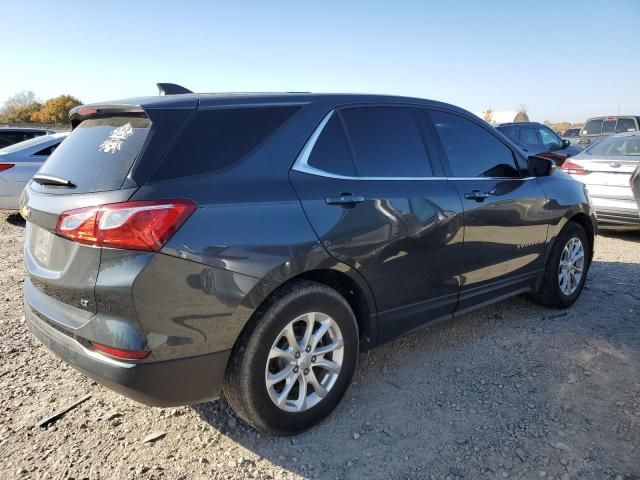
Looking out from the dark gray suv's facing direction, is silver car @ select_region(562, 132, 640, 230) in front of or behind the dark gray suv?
in front

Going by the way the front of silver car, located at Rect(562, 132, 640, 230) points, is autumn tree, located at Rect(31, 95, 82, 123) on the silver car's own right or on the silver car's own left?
on the silver car's own left

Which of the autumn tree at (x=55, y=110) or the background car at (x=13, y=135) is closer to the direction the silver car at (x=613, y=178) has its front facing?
the autumn tree

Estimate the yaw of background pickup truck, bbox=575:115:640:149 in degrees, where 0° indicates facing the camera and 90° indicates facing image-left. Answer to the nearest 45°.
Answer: approximately 180°

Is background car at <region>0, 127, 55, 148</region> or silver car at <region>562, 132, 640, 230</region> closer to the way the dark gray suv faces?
the silver car

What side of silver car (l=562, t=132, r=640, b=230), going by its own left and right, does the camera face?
back

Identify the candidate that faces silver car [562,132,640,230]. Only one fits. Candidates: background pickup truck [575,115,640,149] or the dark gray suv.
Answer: the dark gray suv

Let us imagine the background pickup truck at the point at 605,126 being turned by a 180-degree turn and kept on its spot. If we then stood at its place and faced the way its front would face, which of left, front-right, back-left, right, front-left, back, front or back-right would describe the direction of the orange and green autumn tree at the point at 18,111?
right

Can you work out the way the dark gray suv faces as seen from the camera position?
facing away from the viewer and to the right of the viewer

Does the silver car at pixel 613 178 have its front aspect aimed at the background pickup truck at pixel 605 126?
yes
